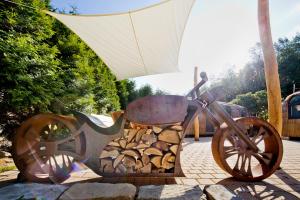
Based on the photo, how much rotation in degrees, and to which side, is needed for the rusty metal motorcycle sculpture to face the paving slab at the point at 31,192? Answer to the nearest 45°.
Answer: approximately 135° to its right

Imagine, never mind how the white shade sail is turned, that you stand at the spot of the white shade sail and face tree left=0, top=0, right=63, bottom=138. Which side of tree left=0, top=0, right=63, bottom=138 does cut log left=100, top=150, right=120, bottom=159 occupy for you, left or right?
left

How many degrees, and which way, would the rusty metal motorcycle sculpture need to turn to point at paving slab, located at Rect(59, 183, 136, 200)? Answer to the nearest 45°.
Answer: approximately 135° to its right

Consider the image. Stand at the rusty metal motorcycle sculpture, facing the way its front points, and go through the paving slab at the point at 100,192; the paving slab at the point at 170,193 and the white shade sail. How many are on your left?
1

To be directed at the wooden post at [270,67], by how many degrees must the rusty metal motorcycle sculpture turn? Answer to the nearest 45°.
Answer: approximately 45° to its left

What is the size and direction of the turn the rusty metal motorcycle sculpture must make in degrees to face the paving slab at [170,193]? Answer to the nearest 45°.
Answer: approximately 45° to its right

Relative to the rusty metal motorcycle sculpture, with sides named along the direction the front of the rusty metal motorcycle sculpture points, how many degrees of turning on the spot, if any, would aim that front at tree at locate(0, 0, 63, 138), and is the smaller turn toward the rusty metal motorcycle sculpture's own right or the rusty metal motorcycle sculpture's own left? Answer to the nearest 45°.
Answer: approximately 135° to the rusty metal motorcycle sculpture's own left

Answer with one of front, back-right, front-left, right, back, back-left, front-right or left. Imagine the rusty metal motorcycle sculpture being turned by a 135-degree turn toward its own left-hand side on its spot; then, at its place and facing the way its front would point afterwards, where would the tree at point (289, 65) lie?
right

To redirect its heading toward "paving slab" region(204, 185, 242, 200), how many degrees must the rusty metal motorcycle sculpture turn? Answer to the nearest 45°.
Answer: approximately 45° to its right

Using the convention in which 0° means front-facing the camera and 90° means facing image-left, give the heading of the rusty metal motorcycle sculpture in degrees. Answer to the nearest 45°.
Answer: approximately 270°

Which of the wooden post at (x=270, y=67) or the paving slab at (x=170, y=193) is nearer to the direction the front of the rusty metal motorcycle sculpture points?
the wooden post

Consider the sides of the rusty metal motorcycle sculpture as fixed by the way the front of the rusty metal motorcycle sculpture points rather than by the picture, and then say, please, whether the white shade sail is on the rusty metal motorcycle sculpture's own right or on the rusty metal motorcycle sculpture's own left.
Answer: on the rusty metal motorcycle sculpture's own left
